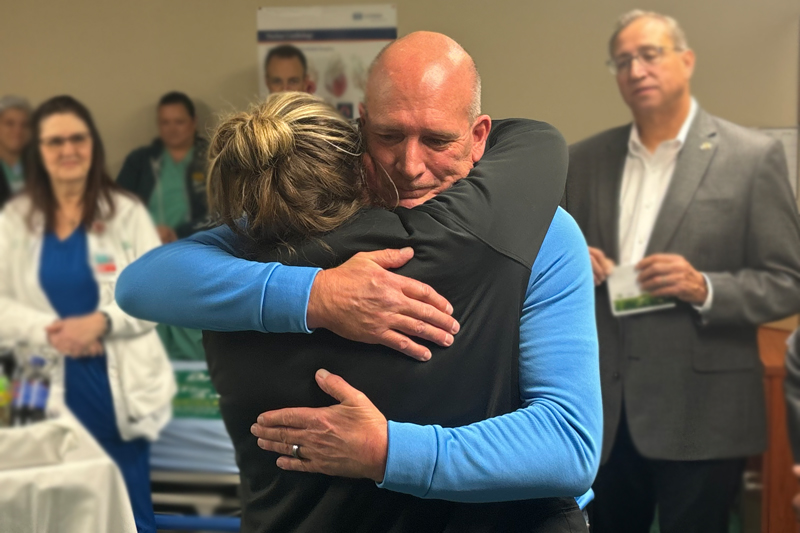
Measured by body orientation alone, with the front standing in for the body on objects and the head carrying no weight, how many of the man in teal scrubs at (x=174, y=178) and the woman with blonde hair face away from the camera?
1

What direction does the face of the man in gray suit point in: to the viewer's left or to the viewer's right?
to the viewer's left

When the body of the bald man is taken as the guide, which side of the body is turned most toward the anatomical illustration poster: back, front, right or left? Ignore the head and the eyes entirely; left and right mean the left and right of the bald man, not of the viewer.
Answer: back

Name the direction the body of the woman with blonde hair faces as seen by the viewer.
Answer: away from the camera

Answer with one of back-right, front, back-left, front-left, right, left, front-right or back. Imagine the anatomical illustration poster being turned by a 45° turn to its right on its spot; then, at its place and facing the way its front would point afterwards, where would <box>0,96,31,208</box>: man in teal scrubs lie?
front-right

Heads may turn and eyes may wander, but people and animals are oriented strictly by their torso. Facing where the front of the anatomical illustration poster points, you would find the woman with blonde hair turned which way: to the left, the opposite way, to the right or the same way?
the opposite way

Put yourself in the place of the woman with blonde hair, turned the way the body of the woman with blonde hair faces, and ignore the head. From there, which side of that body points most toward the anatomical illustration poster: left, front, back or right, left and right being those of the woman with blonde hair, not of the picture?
front

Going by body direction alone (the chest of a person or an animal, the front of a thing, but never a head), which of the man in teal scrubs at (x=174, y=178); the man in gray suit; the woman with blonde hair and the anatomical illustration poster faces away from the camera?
the woman with blonde hair

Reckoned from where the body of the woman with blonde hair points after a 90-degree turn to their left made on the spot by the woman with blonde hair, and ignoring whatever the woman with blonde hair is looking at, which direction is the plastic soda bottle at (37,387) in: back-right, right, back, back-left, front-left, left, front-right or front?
front-right
